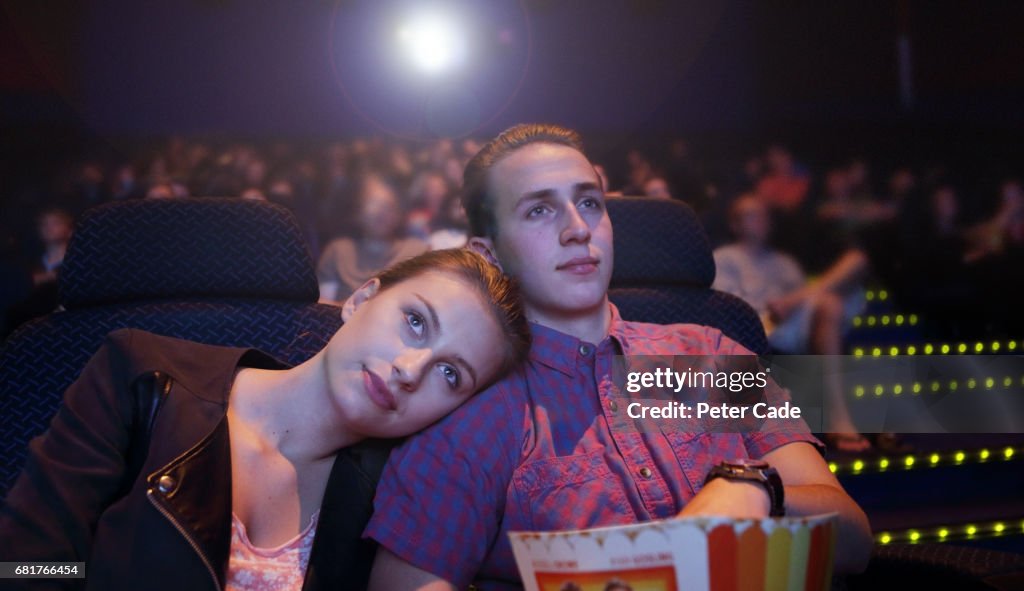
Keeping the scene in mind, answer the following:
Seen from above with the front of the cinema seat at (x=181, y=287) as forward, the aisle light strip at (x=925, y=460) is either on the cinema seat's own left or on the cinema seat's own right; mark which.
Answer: on the cinema seat's own left

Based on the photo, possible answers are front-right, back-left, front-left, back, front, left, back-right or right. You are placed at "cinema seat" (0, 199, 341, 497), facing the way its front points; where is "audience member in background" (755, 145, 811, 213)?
back-left

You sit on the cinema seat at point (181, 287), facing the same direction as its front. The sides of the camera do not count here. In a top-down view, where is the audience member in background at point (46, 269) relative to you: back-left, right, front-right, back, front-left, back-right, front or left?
back

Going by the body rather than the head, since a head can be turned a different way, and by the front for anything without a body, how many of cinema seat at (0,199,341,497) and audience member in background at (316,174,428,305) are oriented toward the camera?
2

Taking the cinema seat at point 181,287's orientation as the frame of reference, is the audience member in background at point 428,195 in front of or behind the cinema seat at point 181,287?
behind

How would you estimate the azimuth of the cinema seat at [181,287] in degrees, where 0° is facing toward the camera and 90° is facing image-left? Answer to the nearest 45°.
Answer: approximately 0°

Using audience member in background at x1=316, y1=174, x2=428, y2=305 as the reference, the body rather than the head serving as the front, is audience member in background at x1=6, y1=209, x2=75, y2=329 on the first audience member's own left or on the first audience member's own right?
on the first audience member's own right
